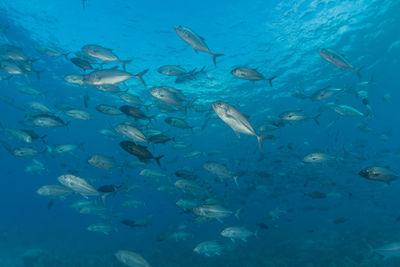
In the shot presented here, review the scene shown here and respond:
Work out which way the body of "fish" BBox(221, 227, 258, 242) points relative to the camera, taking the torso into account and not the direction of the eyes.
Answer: to the viewer's left

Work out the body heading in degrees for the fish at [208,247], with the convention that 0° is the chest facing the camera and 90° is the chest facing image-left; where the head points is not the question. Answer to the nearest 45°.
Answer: approximately 90°

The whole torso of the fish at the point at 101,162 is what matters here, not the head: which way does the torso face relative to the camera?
to the viewer's left

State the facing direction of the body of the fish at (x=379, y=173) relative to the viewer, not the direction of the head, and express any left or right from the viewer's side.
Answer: facing to the left of the viewer
